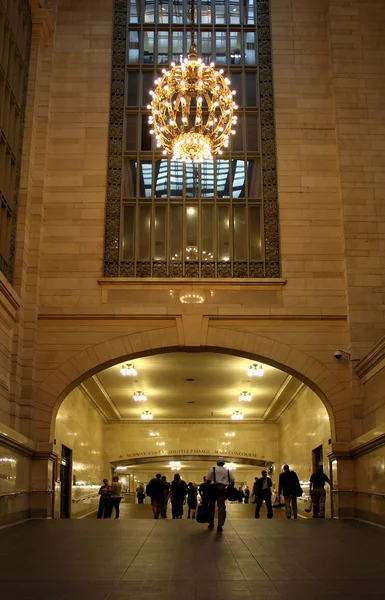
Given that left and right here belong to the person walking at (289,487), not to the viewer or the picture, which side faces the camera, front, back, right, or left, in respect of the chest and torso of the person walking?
back

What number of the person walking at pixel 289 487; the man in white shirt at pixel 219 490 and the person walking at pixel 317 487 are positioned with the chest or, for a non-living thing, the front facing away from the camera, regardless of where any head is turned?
3

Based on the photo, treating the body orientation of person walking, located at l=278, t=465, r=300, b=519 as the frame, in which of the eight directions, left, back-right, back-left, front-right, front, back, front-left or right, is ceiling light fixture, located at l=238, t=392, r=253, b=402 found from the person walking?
front

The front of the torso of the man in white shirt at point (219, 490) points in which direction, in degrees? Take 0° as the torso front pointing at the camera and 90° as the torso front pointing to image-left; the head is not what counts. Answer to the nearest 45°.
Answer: approximately 180°

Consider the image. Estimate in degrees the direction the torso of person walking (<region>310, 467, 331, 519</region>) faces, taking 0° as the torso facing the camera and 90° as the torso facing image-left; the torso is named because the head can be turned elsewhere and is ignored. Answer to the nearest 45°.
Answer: approximately 180°

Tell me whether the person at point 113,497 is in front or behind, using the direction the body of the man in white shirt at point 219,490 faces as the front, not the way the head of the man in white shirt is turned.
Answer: in front

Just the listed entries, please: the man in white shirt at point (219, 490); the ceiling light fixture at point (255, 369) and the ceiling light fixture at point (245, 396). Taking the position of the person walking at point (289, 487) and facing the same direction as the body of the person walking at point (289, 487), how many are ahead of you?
2
